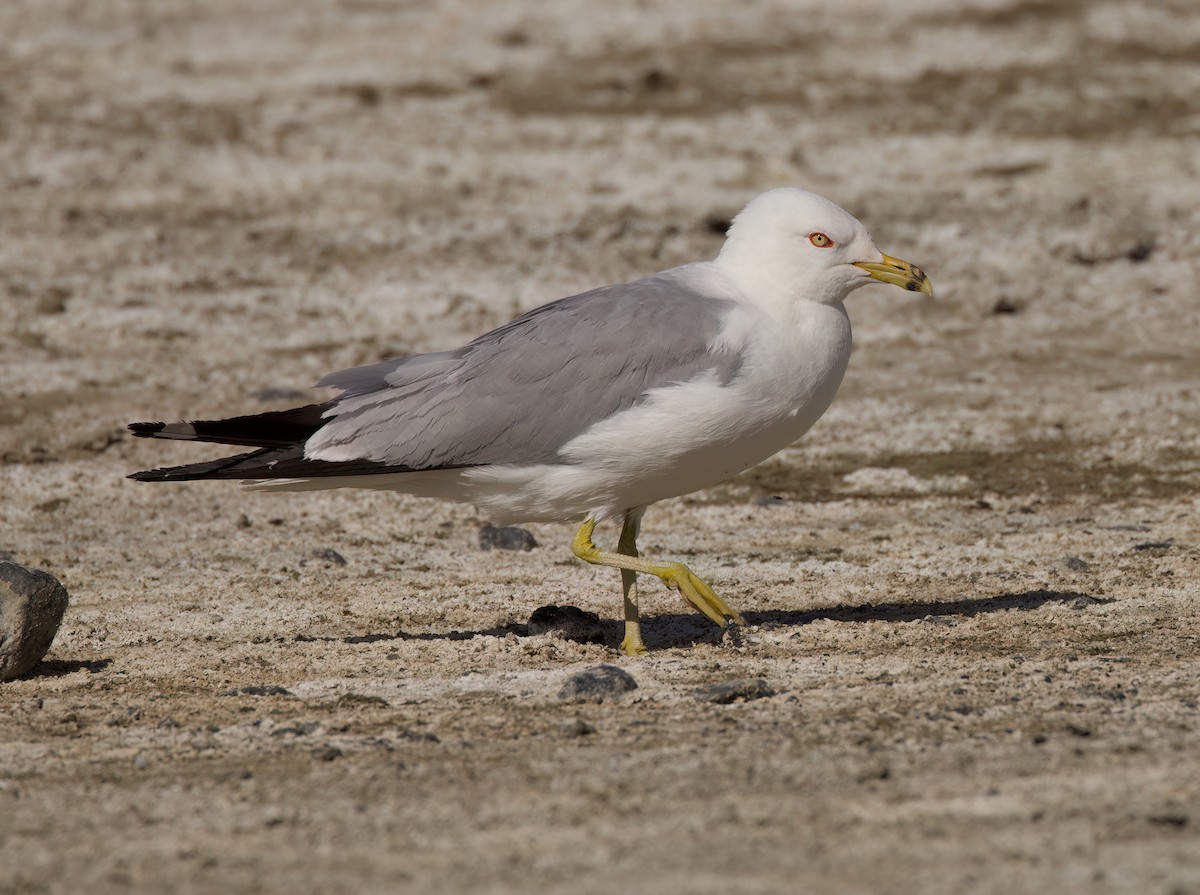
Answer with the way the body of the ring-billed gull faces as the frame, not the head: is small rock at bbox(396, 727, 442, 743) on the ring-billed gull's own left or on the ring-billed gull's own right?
on the ring-billed gull's own right

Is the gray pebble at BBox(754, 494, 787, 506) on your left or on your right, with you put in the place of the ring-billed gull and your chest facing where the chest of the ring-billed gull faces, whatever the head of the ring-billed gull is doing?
on your left

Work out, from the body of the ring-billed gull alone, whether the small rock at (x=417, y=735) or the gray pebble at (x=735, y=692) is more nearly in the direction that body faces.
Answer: the gray pebble

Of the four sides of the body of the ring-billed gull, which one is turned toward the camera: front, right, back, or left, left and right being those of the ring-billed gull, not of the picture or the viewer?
right

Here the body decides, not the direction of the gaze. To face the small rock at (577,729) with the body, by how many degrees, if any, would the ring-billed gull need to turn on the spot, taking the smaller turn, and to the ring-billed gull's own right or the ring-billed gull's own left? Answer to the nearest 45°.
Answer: approximately 90° to the ring-billed gull's own right

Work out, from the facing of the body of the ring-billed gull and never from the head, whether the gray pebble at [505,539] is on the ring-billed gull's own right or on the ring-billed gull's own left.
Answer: on the ring-billed gull's own left
